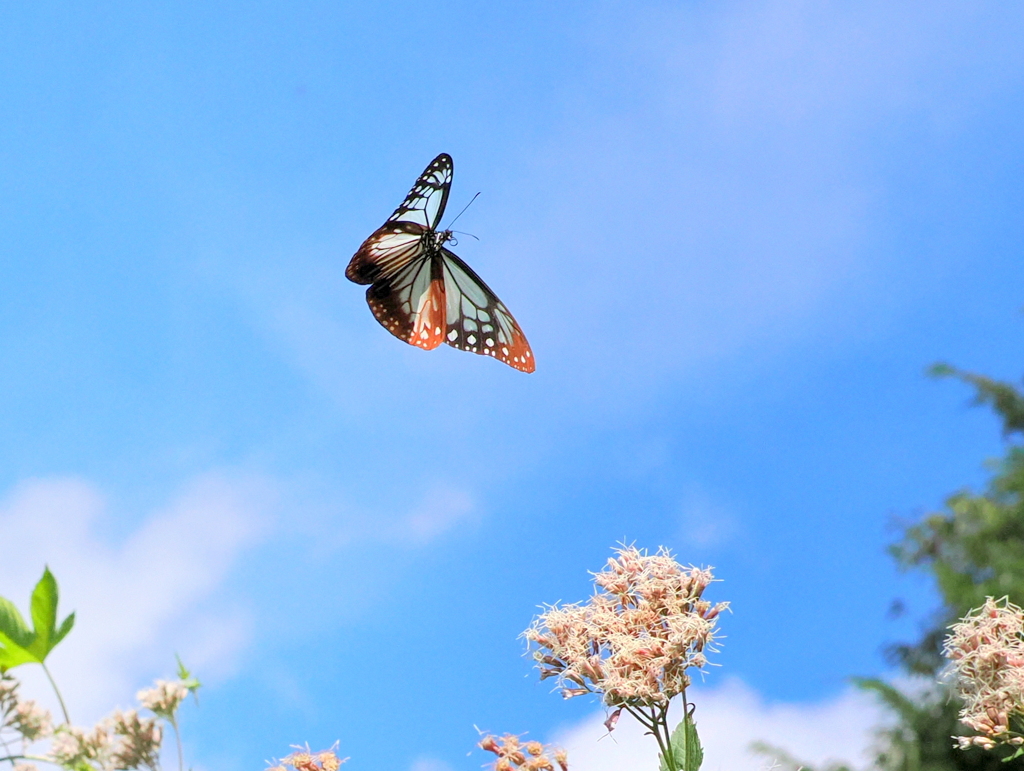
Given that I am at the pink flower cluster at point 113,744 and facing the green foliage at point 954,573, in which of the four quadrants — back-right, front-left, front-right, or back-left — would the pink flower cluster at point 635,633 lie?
front-right

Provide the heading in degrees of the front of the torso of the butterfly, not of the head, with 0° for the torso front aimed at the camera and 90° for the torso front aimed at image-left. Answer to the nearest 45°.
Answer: approximately 270°
